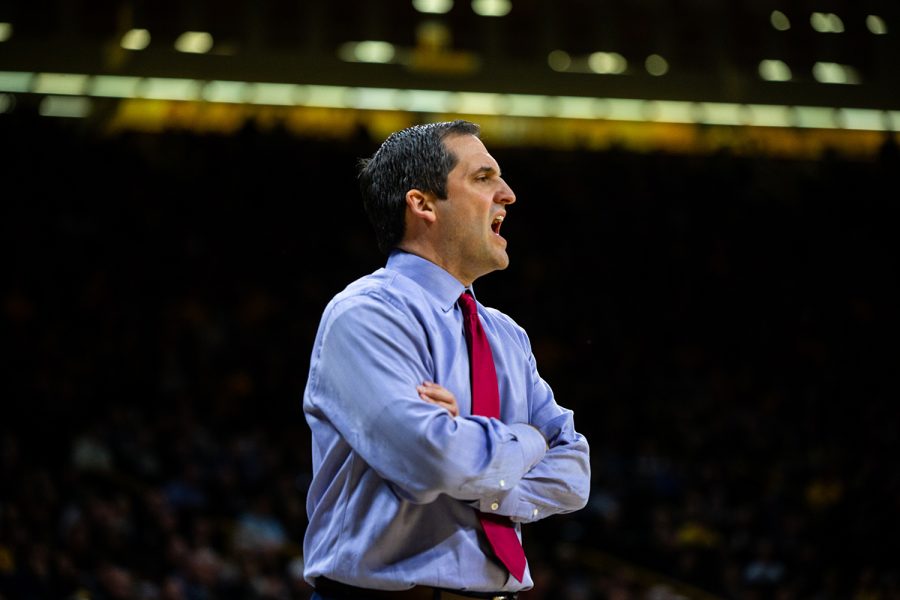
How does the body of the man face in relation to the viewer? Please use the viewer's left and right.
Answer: facing the viewer and to the right of the viewer

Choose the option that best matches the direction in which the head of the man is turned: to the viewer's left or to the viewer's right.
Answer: to the viewer's right
